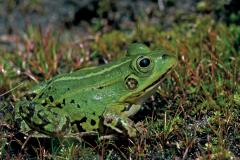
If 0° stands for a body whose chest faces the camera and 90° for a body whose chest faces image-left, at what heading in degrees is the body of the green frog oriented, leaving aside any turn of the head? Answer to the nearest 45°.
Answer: approximately 270°
